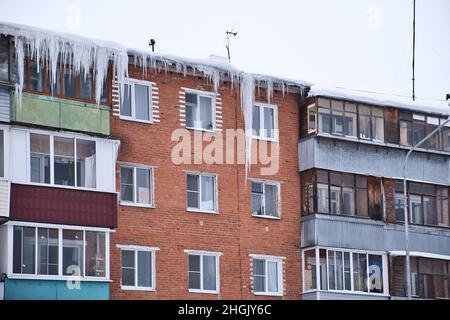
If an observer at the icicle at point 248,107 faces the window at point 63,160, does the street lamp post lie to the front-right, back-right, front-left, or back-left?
back-left
